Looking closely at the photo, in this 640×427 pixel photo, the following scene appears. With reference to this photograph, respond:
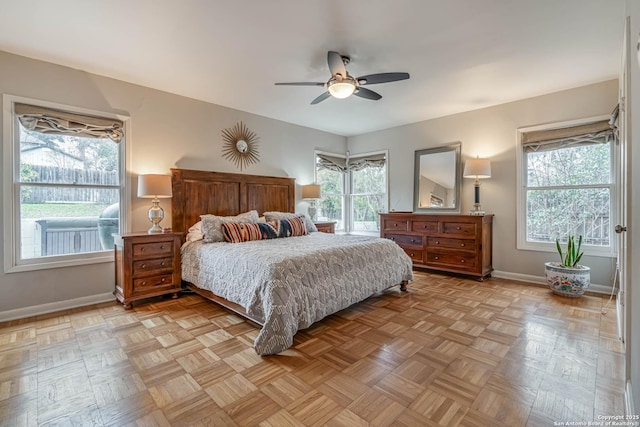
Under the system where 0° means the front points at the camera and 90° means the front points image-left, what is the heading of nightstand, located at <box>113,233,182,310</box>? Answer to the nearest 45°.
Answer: approximately 315°

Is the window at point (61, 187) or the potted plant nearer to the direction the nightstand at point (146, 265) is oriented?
the potted plant

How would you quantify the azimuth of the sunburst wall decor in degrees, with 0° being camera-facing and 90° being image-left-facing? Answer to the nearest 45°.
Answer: approximately 315°

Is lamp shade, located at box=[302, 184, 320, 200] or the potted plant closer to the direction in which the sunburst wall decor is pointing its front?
the potted plant

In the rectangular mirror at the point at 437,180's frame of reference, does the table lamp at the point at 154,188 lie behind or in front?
in front

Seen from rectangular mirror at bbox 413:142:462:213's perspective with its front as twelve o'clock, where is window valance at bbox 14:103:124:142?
The window valance is roughly at 12 o'clock from the rectangular mirror.

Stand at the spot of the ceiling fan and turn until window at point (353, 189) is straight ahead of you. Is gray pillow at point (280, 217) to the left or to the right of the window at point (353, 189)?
left

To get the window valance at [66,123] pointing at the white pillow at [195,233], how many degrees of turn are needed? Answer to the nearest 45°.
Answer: approximately 45° to its left

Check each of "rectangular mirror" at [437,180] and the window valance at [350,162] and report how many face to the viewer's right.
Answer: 0

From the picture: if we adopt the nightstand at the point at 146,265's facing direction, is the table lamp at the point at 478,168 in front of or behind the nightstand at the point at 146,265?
in front

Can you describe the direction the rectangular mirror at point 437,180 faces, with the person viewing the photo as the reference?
facing the viewer and to the left of the viewer

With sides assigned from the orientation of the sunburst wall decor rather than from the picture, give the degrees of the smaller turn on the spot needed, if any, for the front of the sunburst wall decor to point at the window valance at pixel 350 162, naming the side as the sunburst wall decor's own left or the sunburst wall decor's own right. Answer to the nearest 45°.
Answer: approximately 45° to the sunburst wall decor's own left

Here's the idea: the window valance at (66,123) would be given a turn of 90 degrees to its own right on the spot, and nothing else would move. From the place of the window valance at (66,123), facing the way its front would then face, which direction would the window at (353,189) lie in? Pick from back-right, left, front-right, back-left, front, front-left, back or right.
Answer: back-left

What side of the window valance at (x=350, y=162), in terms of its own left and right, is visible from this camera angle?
front

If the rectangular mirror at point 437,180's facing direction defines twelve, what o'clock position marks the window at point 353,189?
The window is roughly at 2 o'clock from the rectangular mirror.

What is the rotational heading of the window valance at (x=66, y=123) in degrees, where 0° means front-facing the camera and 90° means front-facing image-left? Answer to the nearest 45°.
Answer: approximately 315°

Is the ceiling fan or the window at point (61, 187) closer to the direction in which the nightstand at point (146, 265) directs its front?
the ceiling fan

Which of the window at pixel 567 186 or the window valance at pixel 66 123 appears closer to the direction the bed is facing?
the window

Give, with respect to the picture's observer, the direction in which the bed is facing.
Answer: facing the viewer and to the right of the viewer
